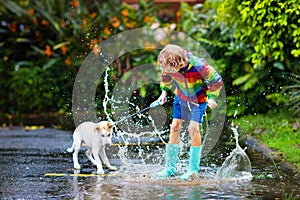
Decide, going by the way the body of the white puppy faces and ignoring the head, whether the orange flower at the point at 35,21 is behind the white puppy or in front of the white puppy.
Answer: behind

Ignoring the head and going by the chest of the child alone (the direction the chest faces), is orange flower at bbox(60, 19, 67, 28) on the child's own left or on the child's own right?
on the child's own right

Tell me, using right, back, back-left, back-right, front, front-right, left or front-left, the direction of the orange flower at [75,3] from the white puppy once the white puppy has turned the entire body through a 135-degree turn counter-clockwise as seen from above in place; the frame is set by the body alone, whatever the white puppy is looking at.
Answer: front

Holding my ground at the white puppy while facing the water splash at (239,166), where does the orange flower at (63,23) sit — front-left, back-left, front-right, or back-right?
back-left

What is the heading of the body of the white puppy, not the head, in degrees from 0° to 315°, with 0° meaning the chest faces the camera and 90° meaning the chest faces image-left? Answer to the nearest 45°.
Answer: approximately 315°
